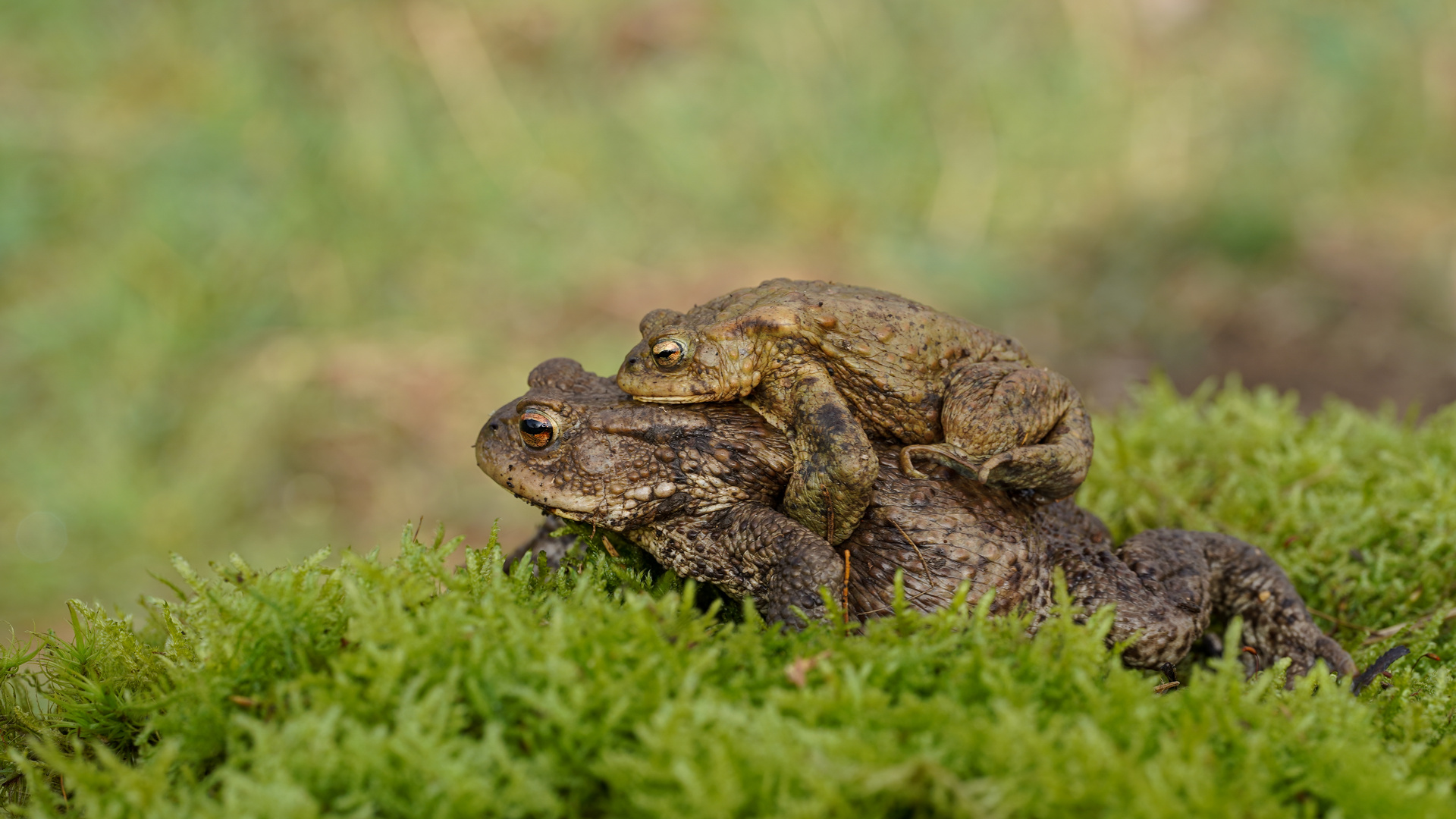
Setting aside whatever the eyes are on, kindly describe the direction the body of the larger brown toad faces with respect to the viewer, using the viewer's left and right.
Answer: facing to the left of the viewer

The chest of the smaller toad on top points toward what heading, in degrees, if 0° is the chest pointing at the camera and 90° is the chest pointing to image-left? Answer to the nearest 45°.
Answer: approximately 90°
